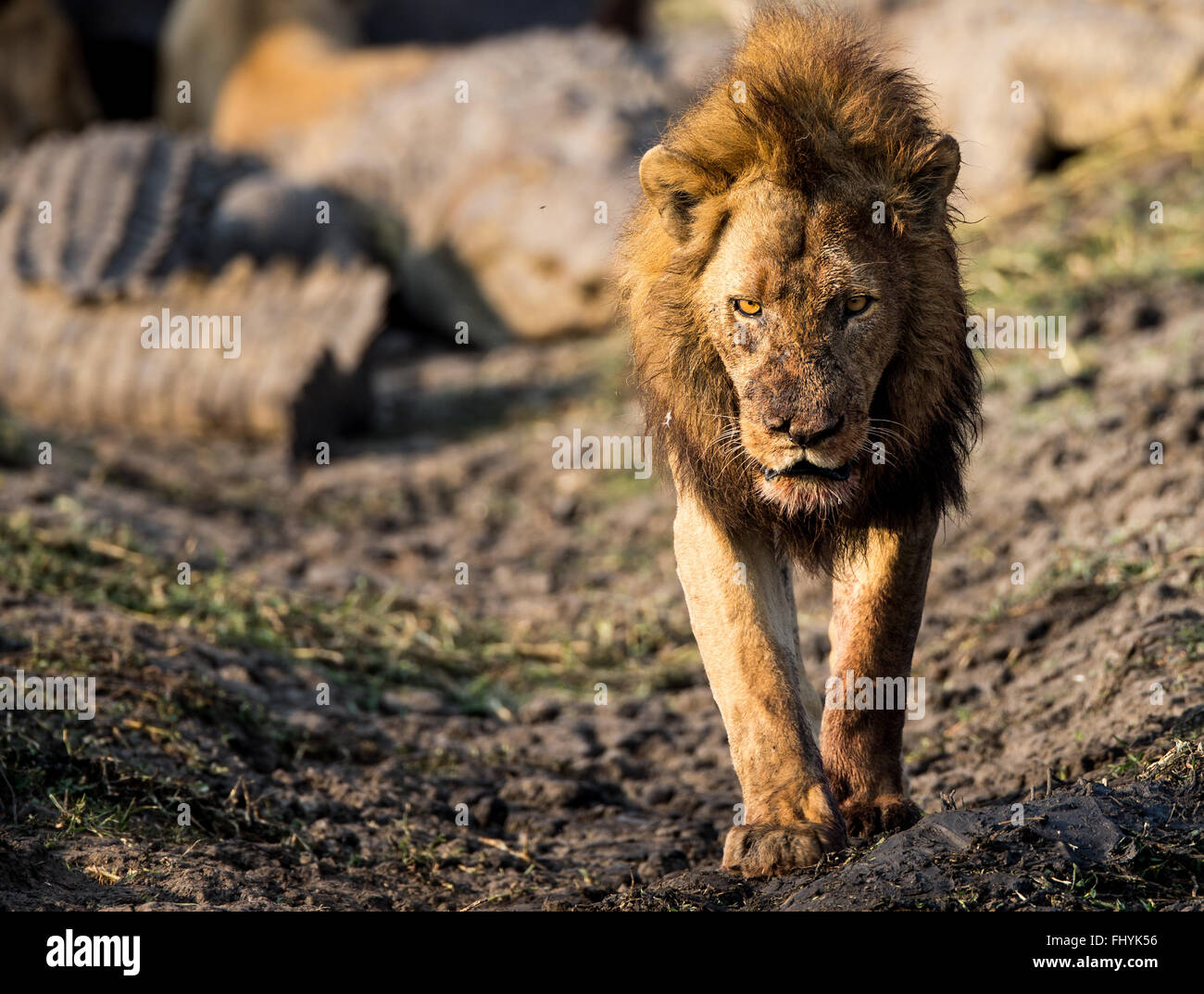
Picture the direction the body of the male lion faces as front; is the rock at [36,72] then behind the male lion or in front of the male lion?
behind

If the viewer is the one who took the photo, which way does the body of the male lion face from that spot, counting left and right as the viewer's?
facing the viewer
